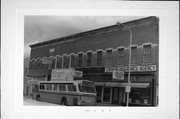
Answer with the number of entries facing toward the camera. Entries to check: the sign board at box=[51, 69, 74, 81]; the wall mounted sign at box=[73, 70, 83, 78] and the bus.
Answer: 2

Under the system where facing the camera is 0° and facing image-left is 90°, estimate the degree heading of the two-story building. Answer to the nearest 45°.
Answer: approximately 45°

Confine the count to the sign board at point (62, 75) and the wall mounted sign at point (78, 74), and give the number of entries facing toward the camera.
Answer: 2

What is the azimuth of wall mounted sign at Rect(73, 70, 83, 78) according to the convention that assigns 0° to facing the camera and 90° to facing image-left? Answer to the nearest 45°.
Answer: approximately 0°

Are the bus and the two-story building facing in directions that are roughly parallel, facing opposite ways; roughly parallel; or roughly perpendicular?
roughly perpendicular
